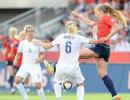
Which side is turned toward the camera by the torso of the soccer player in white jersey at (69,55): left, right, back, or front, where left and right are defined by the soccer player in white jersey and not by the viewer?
back

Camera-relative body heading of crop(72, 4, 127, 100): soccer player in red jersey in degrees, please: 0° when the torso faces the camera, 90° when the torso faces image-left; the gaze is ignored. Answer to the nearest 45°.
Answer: approximately 90°

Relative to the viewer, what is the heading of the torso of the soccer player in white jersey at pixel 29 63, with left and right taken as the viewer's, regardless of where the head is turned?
facing the viewer

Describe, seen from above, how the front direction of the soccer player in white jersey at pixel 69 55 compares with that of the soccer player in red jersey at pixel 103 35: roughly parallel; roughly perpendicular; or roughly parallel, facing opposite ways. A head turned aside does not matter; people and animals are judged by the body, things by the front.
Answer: roughly perpendicular

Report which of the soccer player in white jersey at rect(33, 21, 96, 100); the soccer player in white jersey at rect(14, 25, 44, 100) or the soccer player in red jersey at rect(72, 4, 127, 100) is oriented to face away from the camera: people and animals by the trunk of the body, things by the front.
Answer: the soccer player in white jersey at rect(33, 21, 96, 100)

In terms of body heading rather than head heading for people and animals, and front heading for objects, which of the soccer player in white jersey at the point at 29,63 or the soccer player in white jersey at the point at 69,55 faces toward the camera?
the soccer player in white jersey at the point at 29,63
